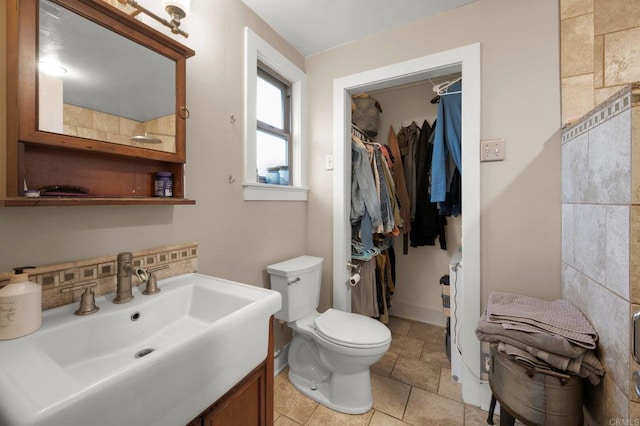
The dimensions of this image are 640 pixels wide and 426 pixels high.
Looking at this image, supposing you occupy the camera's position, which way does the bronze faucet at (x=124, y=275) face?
facing the viewer and to the right of the viewer

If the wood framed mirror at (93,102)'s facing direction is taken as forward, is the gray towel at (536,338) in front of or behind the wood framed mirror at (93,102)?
in front

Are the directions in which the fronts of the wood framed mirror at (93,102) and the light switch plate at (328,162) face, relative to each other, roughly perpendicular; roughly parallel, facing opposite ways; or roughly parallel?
roughly perpendicular

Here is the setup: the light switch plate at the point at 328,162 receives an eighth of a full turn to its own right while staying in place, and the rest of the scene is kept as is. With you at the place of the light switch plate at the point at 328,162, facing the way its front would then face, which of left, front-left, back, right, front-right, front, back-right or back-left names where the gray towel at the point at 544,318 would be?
left

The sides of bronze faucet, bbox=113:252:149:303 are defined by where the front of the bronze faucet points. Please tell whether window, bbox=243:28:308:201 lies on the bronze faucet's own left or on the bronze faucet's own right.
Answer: on the bronze faucet's own left

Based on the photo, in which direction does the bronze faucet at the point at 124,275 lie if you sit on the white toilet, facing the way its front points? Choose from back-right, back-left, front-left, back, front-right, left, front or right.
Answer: right

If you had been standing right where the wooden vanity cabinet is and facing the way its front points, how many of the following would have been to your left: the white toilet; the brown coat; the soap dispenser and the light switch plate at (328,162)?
3

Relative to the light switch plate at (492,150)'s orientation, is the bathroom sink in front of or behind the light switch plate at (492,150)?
in front

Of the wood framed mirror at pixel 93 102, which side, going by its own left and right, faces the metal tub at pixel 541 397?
front

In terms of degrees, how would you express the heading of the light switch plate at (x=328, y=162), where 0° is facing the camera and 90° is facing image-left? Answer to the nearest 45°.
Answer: approximately 0°

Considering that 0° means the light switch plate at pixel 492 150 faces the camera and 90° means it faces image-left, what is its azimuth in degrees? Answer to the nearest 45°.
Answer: approximately 0°

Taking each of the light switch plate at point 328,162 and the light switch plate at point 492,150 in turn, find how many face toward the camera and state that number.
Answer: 2
